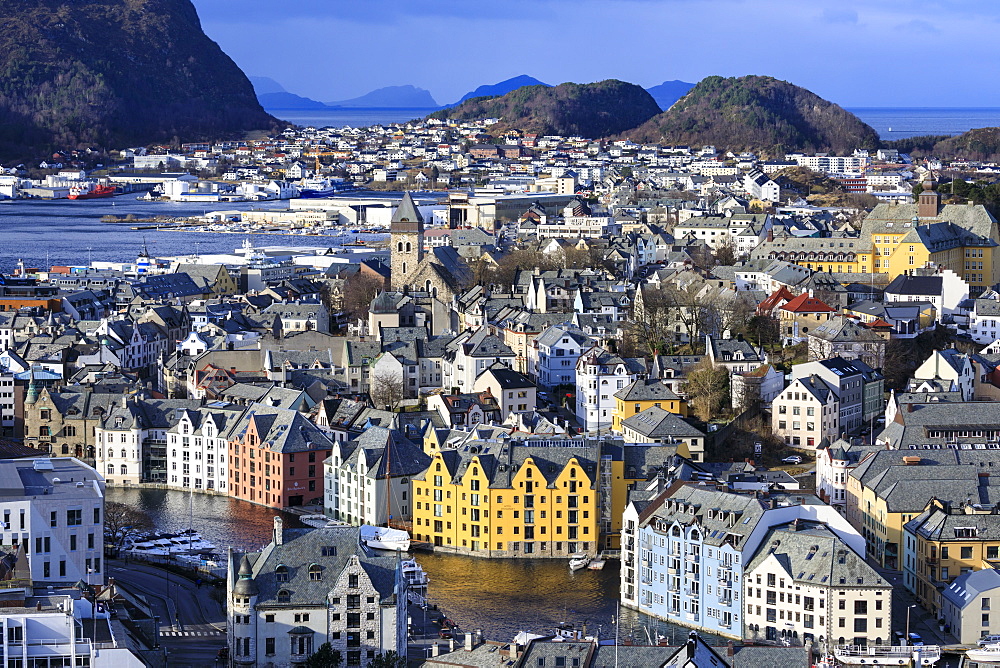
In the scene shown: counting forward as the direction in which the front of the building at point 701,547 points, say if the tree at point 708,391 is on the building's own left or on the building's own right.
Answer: on the building's own right

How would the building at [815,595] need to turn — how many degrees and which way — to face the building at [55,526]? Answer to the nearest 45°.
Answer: approximately 45° to its right

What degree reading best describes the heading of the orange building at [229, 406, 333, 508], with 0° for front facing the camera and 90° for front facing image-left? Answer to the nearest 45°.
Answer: approximately 45°

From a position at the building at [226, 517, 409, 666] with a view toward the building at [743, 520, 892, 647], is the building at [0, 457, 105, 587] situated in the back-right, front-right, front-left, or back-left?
back-left

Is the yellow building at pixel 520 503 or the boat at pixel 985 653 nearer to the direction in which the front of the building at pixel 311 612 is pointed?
the boat

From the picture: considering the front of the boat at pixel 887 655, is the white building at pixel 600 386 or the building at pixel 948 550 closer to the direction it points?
the white building

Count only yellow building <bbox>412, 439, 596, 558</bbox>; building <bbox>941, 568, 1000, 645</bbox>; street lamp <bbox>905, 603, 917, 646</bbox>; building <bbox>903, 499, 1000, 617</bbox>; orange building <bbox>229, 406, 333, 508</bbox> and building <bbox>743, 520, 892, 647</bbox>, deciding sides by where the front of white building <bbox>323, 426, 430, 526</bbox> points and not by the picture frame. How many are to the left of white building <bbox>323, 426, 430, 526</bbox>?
5

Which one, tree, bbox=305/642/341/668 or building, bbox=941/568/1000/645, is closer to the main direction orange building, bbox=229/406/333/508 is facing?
the tree

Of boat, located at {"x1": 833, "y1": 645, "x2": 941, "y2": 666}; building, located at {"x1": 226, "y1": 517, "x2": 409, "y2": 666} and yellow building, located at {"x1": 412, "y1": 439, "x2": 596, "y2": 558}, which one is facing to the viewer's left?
the boat

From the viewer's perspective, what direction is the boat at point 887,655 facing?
to the viewer's left

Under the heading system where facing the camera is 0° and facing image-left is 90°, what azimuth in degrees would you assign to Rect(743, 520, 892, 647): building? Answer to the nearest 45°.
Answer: approximately 45°
